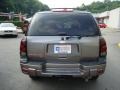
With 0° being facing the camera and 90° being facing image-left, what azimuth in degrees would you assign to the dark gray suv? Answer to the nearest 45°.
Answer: approximately 180°
